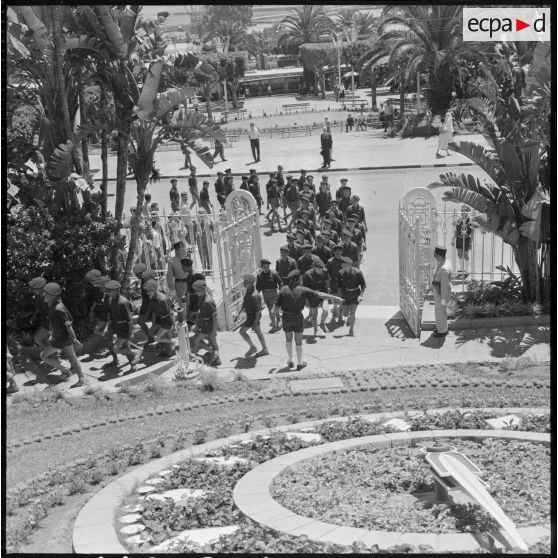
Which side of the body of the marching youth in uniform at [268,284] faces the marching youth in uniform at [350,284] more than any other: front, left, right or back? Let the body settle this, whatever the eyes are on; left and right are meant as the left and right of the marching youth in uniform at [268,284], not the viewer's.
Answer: left

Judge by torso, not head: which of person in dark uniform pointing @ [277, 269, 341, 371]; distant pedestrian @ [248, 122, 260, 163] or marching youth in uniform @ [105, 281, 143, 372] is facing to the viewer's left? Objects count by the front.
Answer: marching youth in uniform @ [105, 281, 143, 372]

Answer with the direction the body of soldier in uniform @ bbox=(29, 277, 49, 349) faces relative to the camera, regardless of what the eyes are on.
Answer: to the viewer's left

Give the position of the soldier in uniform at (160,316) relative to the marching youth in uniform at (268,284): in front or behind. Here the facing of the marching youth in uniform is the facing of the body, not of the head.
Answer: in front

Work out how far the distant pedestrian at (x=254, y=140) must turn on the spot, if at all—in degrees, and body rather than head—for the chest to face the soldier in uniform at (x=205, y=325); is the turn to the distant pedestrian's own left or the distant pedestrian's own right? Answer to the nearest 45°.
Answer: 0° — they already face them

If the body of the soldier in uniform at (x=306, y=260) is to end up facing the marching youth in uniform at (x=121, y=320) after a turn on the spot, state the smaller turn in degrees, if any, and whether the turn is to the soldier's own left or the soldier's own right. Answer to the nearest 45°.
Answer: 0° — they already face them

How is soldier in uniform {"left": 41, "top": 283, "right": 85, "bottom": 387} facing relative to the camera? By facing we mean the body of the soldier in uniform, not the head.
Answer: to the viewer's left

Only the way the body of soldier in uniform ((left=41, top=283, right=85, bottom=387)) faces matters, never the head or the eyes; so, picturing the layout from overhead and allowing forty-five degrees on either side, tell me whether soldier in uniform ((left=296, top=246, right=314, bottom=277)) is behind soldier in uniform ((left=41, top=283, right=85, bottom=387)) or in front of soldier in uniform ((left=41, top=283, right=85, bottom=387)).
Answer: behind

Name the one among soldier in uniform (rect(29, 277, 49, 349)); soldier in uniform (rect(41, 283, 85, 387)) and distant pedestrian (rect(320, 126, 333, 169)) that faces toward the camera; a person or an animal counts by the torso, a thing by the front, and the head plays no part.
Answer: the distant pedestrian

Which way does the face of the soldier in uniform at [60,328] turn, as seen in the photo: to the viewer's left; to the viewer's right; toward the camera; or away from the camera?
to the viewer's left

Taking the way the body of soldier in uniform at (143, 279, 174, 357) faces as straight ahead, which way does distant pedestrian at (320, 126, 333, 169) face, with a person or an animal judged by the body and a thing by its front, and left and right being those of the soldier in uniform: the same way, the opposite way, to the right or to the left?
to the left

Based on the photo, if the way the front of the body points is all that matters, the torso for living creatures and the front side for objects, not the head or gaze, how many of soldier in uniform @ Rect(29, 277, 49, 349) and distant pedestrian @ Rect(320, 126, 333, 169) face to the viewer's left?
1
